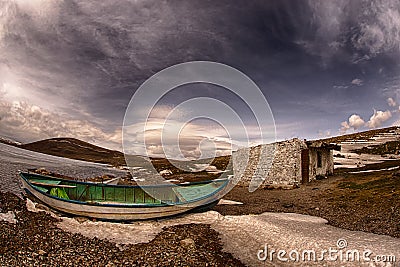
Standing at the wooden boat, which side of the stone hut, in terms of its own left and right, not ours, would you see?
right

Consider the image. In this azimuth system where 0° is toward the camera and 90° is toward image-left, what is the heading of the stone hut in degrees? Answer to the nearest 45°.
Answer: approximately 315°
